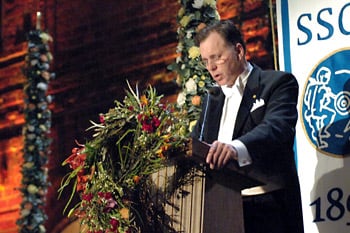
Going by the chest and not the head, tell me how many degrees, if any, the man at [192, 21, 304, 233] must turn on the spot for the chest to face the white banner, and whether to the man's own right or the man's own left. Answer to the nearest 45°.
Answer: approximately 180°

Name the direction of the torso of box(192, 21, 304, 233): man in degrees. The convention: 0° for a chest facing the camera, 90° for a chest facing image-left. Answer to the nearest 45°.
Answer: approximately 45°

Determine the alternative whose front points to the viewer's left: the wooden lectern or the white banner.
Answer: the wooden lectern

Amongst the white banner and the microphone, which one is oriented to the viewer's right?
the microphone

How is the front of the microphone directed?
to the viewer's right

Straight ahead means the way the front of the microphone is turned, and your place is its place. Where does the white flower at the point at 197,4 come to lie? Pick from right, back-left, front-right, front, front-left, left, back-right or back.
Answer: left

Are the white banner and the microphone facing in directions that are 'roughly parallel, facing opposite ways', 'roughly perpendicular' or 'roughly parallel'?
roughly perpendicular

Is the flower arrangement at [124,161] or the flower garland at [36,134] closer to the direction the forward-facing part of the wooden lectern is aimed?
the flower arrangement

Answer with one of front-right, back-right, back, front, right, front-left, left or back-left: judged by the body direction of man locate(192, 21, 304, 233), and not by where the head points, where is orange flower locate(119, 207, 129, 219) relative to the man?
front-right

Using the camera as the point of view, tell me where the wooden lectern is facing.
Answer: facing to the left of the viewer
